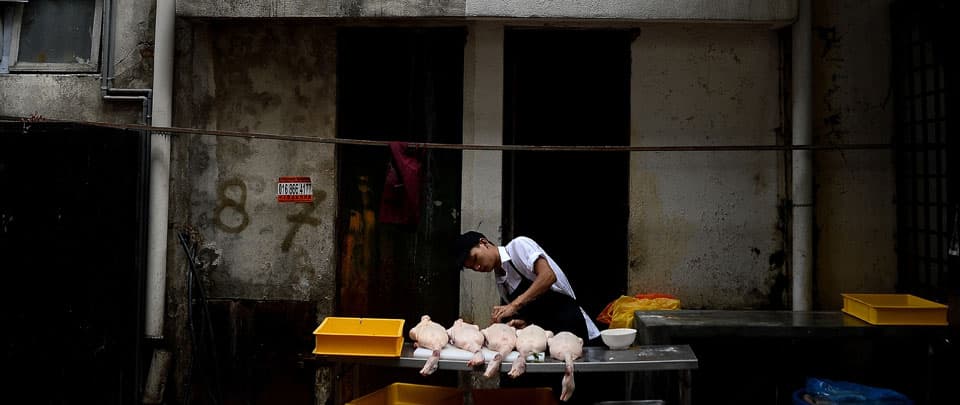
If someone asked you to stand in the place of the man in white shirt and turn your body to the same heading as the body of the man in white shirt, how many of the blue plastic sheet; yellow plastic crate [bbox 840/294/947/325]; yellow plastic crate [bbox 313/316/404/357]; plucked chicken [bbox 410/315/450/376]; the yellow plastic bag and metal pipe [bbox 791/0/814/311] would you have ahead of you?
2

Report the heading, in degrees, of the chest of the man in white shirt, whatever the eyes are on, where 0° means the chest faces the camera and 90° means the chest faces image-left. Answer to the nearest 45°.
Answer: approximately 45°

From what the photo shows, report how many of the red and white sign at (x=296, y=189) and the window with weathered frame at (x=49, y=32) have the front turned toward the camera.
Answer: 2

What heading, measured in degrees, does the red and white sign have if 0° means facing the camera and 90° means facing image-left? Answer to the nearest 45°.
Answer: approximately 0°

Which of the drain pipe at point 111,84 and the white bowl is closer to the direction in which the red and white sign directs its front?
the white bowl

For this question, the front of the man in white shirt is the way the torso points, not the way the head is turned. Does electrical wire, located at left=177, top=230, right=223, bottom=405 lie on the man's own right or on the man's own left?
on the man's own right

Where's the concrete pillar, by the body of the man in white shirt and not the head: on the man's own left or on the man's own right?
on the man's own right

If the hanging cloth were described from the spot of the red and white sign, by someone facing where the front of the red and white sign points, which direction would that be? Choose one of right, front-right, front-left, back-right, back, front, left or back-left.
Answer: front-left

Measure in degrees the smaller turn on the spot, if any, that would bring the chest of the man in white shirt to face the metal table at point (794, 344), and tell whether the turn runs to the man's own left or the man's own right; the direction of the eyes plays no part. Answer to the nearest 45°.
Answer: approximately 135° to the man's own left

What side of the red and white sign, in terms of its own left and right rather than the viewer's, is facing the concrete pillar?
left
